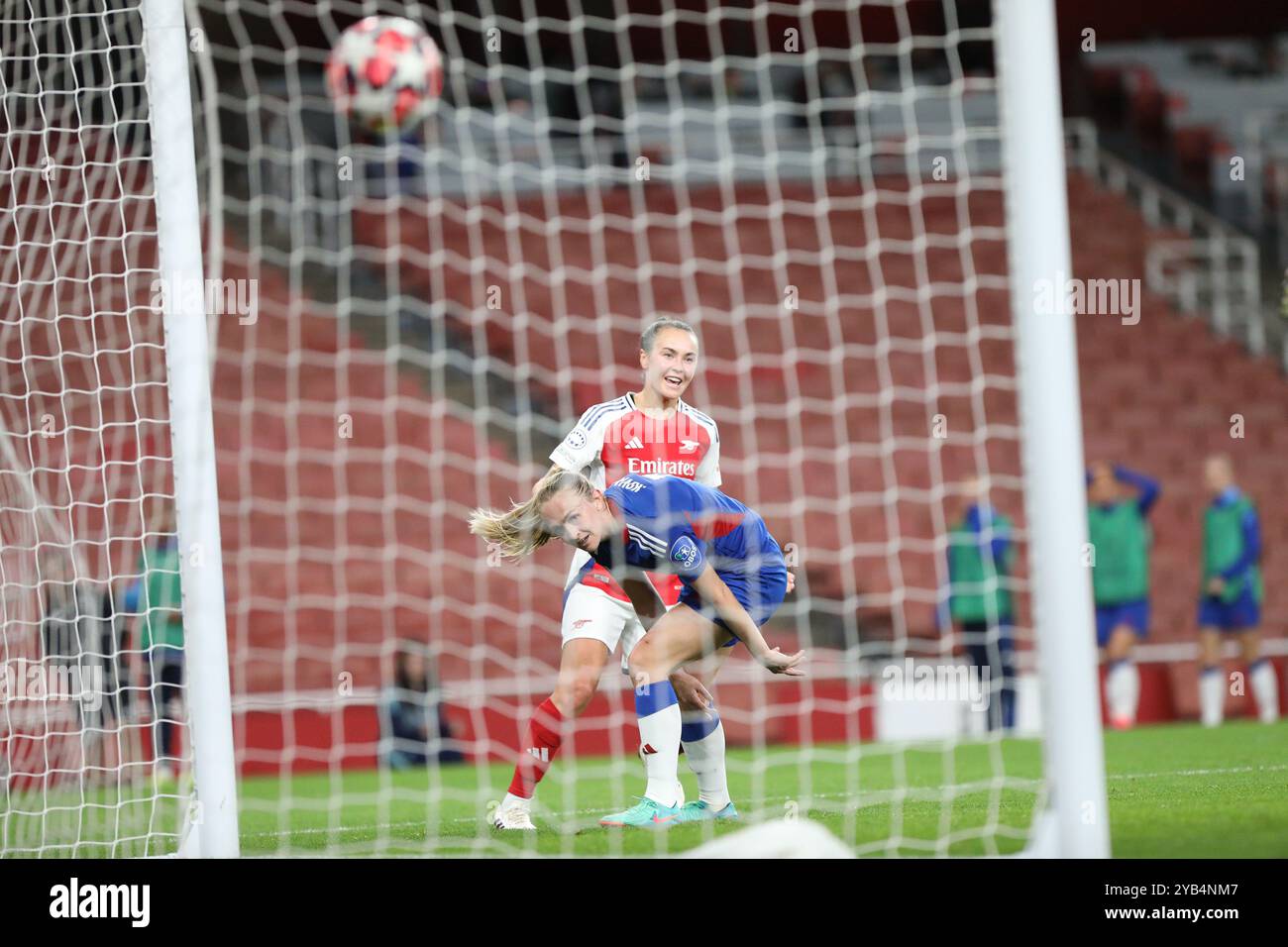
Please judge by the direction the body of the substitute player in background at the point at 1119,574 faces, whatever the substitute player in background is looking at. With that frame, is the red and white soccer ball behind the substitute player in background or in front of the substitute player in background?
in front

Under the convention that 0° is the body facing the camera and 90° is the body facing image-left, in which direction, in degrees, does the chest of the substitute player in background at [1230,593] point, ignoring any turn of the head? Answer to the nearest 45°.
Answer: approximately 45°

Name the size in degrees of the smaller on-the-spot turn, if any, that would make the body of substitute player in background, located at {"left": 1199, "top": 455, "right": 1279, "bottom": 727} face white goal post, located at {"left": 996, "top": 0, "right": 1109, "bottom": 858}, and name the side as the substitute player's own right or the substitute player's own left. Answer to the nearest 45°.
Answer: approximately 45° to the substitute player's own left

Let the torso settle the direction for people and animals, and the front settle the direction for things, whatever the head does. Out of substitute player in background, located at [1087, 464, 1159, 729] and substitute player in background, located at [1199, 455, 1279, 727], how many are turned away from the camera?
0

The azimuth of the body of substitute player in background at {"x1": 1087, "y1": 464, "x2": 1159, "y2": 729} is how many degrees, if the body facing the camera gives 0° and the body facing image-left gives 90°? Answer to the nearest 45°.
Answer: approximately 0°

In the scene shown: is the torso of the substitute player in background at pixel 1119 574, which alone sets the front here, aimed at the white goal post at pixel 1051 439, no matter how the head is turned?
yes
